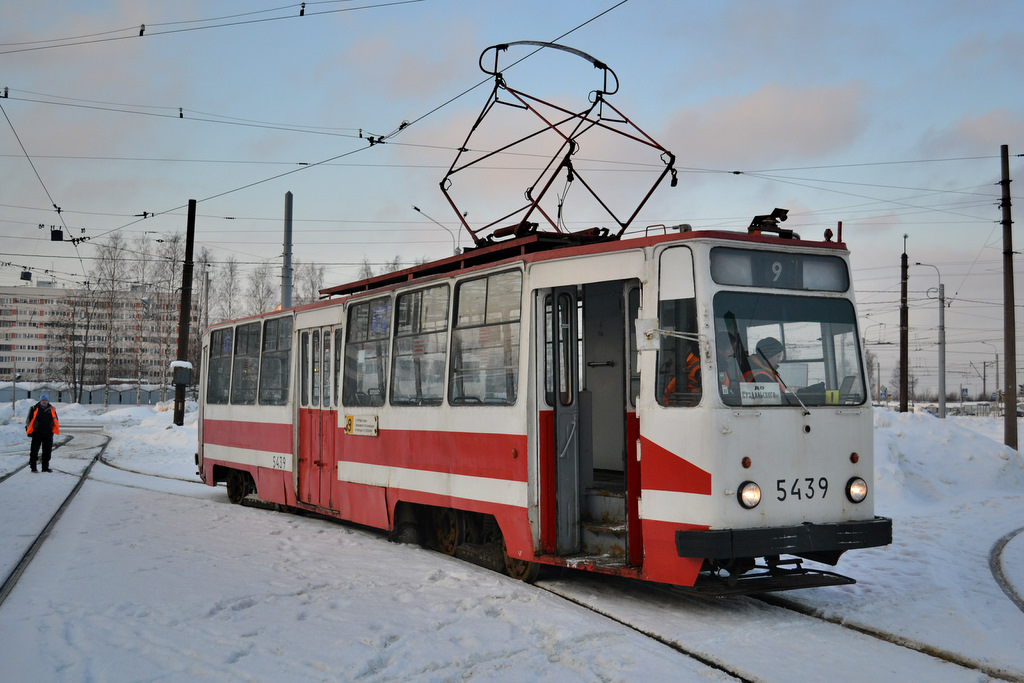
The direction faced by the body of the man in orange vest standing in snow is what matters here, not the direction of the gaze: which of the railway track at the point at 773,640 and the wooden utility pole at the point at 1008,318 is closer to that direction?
the railway track

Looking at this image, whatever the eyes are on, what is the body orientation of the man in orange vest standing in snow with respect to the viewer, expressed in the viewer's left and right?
facing the viewer

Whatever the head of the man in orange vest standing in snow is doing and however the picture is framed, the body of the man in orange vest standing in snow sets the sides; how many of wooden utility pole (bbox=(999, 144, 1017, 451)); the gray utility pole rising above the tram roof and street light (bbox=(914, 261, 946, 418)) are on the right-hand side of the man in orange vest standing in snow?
0

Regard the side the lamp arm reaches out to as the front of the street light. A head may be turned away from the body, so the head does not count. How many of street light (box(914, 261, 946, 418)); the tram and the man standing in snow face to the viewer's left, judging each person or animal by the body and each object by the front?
1

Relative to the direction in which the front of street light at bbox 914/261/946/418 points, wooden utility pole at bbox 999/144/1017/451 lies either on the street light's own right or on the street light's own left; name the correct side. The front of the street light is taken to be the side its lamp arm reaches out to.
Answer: on the street light's own left

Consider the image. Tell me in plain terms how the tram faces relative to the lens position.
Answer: facing the viewer and to the right of the viewer

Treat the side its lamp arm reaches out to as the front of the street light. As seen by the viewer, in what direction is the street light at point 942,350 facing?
to the viewer's left

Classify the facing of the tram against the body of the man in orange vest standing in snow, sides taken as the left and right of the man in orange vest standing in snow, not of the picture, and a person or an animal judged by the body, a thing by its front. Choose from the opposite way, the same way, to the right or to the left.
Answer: the same way

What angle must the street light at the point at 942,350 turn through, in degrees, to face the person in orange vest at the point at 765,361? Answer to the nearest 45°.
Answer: approximately 90° to its left

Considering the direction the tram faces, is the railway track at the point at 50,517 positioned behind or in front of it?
behind
